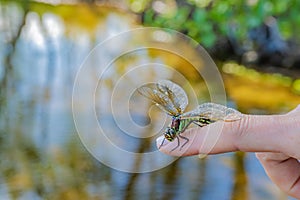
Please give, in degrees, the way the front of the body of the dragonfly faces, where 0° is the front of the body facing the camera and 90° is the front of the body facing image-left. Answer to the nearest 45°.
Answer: approximately 45°
